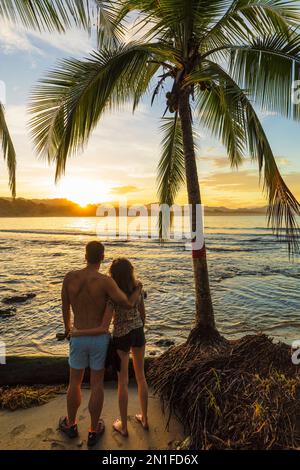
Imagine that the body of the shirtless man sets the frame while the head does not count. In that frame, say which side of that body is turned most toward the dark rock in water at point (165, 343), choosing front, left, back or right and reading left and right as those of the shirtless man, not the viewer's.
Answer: front

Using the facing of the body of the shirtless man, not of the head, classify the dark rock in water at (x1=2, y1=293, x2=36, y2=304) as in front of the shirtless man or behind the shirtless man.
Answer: in front

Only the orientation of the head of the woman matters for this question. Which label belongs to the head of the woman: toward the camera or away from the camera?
away from the camera

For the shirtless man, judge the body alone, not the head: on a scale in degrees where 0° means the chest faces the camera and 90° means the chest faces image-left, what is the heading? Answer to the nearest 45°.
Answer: approximately 180°

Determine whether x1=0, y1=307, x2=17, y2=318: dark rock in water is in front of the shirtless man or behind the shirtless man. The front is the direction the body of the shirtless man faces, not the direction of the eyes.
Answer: in front

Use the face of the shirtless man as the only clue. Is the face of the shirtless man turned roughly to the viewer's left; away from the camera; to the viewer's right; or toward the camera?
away from the camera

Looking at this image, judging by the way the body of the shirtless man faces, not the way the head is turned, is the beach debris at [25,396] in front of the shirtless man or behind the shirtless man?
in front
